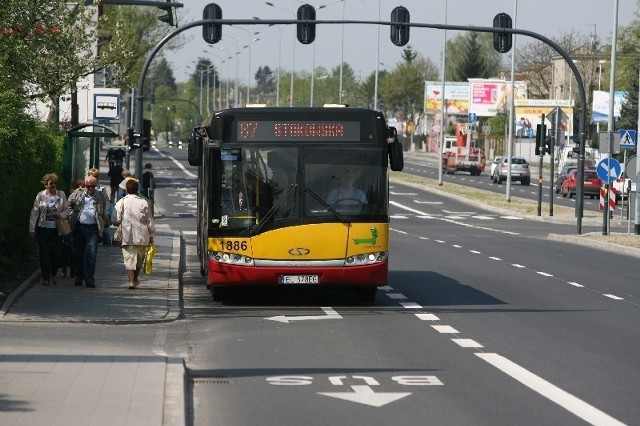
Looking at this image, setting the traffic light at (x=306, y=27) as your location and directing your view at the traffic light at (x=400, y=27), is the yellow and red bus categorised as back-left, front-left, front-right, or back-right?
back-right

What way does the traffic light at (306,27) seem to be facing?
away from the camera

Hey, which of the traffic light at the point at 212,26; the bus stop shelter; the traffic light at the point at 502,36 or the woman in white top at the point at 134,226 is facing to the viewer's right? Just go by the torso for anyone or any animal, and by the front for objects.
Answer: the bus stop shelter

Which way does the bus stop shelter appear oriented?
to the viewer's right

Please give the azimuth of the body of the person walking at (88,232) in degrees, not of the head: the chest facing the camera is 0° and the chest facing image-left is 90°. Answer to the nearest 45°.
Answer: approximately 0°

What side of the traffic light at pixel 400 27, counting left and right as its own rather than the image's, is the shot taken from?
back

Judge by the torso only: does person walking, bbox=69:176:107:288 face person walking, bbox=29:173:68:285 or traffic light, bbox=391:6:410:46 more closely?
the person walking

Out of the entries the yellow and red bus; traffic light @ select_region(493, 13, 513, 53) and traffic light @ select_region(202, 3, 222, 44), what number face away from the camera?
2
